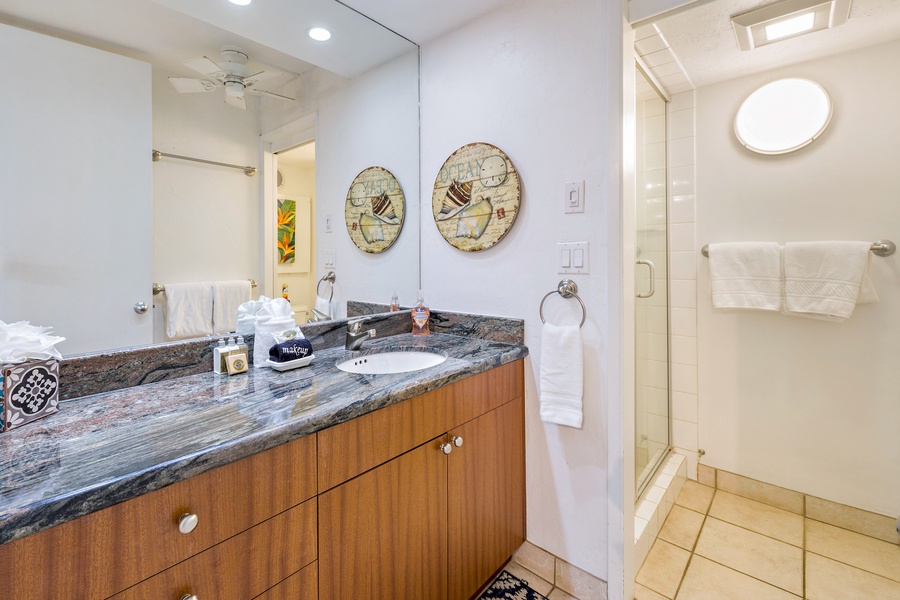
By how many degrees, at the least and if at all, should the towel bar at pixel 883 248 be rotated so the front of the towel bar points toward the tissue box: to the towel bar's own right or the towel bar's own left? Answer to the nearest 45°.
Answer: approximately 45° to the towel bar's own right

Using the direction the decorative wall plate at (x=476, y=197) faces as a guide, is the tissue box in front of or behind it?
in front

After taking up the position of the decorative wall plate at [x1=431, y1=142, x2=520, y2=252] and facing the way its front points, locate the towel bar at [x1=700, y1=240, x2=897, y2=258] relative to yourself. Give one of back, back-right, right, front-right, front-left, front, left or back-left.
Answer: back-left

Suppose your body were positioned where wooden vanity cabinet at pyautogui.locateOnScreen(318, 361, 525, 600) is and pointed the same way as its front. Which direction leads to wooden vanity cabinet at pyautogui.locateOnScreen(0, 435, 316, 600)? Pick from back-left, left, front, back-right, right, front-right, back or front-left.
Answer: right

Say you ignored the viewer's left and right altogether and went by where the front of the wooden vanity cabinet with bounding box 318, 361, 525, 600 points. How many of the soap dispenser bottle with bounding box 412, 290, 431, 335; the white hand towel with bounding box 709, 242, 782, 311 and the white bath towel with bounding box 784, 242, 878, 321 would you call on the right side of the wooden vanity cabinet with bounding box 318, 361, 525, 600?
0

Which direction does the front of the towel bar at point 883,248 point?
toward the camera

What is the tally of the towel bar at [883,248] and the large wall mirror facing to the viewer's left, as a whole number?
0

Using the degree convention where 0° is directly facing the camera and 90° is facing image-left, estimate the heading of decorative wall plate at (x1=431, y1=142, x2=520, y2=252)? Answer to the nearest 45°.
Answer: approximately 45°

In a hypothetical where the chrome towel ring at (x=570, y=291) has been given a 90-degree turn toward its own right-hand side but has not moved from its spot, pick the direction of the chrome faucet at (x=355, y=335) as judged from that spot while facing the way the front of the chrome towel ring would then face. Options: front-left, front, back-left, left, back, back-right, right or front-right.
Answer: front-left
